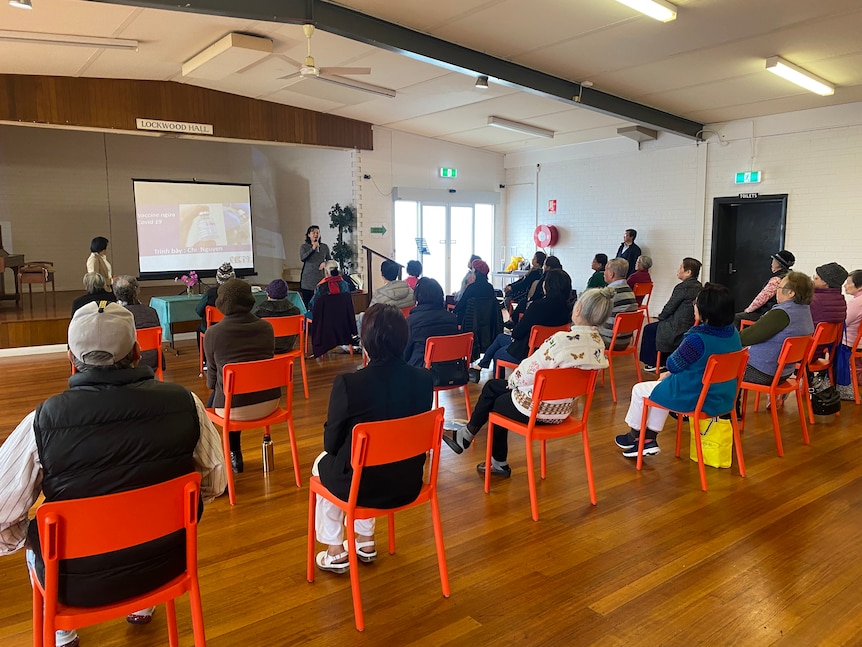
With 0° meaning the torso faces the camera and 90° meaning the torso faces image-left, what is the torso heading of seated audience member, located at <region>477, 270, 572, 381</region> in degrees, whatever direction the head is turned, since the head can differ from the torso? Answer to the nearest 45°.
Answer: approximately 135°

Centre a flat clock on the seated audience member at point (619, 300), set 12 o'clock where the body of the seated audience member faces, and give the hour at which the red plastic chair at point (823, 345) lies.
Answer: The red plastic chair is roughly at 5 o'clock from the seated audience member.

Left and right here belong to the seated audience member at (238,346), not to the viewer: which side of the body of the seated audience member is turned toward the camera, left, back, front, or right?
back

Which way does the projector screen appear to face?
toward the camera

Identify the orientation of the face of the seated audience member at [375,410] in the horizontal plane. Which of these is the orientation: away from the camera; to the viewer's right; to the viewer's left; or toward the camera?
away from the camera

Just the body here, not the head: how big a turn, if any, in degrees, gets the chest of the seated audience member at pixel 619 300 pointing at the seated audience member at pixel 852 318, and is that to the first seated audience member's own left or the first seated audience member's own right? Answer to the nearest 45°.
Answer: approximately 135° to the first seated audience member's own right

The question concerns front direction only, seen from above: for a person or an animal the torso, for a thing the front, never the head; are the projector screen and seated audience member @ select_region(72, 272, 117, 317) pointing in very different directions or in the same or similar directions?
very different directions

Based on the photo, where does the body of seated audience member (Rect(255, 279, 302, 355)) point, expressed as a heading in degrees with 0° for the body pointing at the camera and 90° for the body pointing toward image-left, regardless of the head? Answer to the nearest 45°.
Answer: approximately 180°

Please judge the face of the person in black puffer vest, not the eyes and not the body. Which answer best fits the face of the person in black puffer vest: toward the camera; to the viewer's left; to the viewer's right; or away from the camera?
away from the camera

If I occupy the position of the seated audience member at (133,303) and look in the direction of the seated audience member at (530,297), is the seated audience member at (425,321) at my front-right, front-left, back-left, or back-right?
front-right

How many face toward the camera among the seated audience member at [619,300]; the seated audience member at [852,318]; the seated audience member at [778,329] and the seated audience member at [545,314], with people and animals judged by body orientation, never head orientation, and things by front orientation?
0

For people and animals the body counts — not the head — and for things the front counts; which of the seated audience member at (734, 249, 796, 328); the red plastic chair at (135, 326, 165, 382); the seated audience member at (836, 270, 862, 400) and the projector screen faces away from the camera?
the red plastic chair

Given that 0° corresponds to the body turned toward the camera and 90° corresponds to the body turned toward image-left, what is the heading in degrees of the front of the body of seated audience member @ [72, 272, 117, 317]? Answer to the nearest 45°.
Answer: approximately 180°

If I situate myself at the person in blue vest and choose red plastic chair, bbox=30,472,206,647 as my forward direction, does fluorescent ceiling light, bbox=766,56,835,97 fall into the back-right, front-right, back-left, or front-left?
back-right

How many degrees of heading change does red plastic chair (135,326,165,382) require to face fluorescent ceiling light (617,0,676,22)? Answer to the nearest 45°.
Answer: approximately 90° to its right

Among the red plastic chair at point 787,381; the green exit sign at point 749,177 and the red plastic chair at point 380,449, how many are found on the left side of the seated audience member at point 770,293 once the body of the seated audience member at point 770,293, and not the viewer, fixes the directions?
2

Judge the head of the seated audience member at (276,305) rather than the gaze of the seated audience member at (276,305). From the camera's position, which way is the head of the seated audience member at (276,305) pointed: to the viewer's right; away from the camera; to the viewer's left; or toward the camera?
away from the camera
